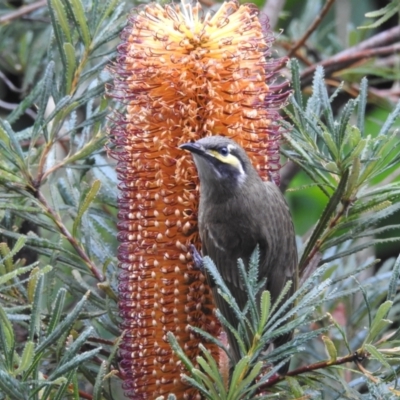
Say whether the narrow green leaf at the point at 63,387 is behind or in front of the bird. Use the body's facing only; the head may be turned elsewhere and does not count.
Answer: in front

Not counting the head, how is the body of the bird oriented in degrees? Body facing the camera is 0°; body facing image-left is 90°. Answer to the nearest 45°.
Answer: approximately 45°
